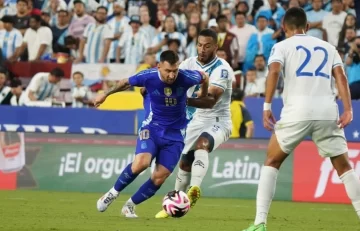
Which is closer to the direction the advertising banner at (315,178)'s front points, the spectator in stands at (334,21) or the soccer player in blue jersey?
the soccer player in blue jersey

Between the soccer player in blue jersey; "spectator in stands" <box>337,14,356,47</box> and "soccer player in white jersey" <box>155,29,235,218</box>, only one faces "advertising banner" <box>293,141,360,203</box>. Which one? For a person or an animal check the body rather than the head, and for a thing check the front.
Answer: the spectator in stands

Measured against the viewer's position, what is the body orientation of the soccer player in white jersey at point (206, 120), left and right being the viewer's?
facing the viewer and to the left of the viewer

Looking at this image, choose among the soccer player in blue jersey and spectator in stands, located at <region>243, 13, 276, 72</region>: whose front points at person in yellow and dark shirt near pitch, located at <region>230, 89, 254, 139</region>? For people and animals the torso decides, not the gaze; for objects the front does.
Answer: spectator in stands, located at <region>243, 13, 276, 72</region>

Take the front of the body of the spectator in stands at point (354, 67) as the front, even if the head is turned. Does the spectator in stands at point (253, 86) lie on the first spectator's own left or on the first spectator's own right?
on the first spectator's own right

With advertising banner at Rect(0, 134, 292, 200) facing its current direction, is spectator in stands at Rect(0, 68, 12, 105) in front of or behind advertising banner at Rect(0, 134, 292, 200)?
behind

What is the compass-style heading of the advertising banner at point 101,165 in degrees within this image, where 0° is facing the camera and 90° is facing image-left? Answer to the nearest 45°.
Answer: approximately 0°

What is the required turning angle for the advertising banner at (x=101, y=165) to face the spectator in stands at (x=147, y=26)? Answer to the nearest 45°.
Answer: approximately 180°

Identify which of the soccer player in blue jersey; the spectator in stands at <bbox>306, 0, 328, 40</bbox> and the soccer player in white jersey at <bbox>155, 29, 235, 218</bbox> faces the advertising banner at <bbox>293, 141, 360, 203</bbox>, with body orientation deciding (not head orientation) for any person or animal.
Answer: the spectator in stands

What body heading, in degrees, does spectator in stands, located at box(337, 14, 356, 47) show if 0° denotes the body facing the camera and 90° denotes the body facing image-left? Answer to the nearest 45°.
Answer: approximately 0°

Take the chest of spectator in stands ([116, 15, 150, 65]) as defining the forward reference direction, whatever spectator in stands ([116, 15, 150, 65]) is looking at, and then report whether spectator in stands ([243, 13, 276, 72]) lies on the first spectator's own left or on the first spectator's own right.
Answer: on the first spectator's own left
